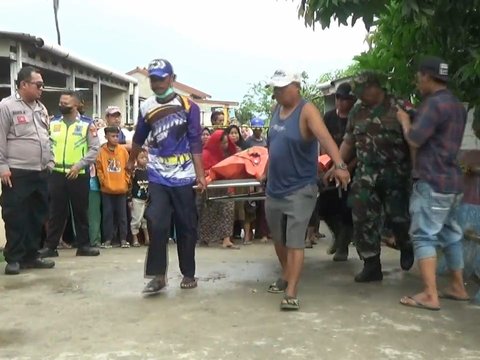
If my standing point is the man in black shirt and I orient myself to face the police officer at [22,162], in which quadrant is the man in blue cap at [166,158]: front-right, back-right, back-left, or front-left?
front-left

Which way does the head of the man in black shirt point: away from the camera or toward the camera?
toward the camera

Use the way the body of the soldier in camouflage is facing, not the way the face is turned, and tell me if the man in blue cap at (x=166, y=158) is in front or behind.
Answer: in front

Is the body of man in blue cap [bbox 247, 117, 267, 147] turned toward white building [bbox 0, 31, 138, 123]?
no

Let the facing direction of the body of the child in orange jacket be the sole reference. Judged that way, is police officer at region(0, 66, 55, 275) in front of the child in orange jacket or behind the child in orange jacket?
in front

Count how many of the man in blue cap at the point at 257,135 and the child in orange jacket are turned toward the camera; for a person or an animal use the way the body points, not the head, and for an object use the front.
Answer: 2

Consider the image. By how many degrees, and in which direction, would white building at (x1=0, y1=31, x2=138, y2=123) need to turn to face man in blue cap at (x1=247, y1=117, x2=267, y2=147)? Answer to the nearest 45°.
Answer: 0° — it already faces them

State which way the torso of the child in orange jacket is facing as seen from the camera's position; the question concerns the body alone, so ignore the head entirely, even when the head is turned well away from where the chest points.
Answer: toward the camera

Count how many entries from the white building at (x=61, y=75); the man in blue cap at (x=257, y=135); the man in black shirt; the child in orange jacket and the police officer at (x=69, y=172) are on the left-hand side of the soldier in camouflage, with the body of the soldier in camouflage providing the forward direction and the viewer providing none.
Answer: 0

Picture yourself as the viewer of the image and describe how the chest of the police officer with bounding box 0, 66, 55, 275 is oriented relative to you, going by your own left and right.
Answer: facing the viewer and to the right of the viewer

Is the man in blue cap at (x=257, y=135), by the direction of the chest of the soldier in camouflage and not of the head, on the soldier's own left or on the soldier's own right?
on the soldier's own right

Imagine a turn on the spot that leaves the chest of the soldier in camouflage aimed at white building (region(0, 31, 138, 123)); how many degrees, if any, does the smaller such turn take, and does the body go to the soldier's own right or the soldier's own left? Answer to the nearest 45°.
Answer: approximately 90° to the soldier's own right

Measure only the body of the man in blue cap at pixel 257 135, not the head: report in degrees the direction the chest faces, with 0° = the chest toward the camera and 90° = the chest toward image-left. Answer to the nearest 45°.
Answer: approximately 0°

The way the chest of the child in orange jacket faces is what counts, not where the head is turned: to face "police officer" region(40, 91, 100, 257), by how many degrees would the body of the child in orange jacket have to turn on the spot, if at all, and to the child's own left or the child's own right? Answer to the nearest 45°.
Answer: approximately 45° to the child's own right

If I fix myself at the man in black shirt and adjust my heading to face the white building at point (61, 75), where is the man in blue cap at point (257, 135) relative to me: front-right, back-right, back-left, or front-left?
front-right

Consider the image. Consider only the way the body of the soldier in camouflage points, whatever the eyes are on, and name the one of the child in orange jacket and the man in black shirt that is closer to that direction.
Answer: the child in orange jacket

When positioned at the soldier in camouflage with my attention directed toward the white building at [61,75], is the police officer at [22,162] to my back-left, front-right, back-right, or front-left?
front-left
